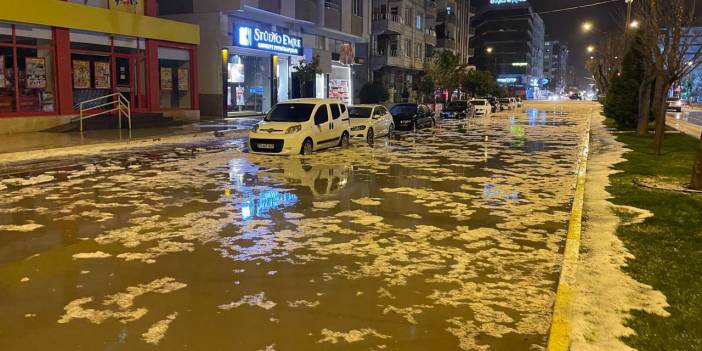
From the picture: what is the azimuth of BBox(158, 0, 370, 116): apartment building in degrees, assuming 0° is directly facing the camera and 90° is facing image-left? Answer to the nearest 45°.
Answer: approximately 315°

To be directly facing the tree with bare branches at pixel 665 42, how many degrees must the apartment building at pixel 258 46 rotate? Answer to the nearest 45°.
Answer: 0° — it already faces it

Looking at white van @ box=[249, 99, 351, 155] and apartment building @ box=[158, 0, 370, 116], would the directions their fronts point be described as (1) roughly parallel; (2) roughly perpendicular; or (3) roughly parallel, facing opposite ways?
roughly perpendicular

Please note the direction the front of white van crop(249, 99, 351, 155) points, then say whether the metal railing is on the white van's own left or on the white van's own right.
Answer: on the white van's own right

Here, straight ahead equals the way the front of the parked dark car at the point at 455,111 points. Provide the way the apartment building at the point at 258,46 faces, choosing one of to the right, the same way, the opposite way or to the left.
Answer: to the left

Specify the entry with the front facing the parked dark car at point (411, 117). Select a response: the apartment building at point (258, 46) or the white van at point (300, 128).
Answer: the apartment building

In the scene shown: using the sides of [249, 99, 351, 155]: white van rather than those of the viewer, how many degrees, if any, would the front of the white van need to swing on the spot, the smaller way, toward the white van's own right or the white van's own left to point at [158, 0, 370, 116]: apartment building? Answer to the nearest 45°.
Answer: approximately 135° to the white van's own right

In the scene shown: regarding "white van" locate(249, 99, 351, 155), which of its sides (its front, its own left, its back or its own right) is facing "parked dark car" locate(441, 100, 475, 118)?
back
